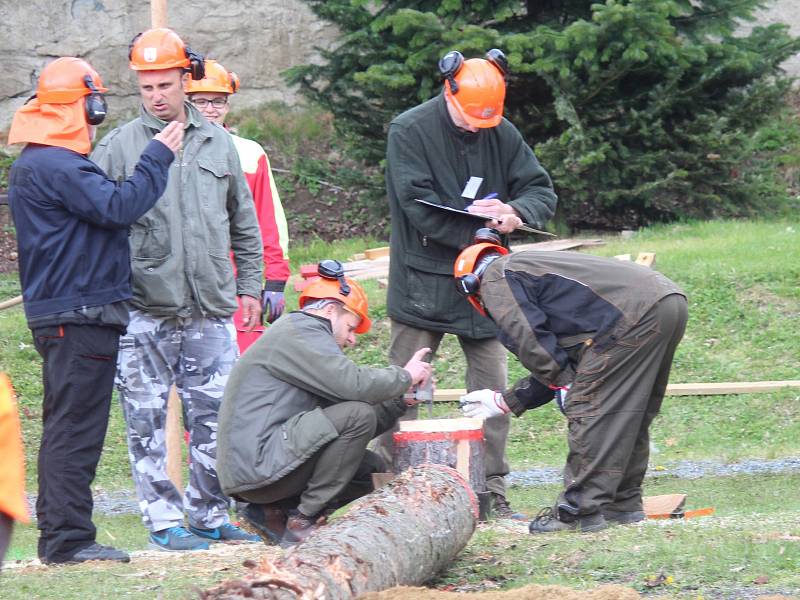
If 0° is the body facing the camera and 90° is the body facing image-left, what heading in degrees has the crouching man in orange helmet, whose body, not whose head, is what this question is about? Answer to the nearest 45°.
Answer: approximately 270°

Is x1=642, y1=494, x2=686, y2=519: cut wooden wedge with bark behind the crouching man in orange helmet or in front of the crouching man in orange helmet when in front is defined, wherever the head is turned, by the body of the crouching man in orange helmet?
in front

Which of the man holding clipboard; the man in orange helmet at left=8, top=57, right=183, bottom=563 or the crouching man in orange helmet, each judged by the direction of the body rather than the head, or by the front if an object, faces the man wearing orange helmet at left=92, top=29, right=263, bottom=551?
the man in orange helmet

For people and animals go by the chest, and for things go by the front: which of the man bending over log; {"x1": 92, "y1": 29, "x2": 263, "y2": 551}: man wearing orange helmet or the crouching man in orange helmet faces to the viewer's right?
the crouching man in orange helmet

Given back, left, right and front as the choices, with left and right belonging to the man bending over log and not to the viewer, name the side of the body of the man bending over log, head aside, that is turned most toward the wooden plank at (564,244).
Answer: right

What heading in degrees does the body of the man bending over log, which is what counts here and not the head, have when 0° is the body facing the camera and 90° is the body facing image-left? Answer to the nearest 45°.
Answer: approximately 90°

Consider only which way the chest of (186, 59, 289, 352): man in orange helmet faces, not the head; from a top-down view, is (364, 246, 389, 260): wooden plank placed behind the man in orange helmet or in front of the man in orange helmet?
behind

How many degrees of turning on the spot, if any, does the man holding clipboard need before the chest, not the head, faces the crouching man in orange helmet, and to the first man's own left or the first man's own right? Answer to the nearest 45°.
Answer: approximately 90° to the first man's own right

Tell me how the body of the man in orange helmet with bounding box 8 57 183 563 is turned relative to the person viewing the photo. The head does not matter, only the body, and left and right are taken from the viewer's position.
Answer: facing away from the viewer and to the right of the viewer

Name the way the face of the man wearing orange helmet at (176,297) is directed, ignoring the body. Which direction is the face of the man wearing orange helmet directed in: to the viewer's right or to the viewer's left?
to the viewer's left

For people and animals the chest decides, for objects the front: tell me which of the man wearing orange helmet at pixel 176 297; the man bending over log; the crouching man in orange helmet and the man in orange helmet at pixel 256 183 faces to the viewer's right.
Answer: the crouching man in orange helmet

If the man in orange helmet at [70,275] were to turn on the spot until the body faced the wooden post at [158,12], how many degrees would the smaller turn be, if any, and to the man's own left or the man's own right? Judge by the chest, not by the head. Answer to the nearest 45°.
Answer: approximately 45° to the man's own left

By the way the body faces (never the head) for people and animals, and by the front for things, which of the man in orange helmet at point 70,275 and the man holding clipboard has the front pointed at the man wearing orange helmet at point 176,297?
the man in orange helmet

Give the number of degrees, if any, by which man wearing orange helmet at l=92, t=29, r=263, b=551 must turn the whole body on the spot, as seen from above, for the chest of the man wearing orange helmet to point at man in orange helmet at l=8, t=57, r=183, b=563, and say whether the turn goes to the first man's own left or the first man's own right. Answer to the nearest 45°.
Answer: approximately 45° to the first man's own right

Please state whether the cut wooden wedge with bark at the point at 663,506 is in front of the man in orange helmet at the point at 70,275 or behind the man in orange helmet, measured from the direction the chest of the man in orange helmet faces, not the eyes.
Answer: in front
